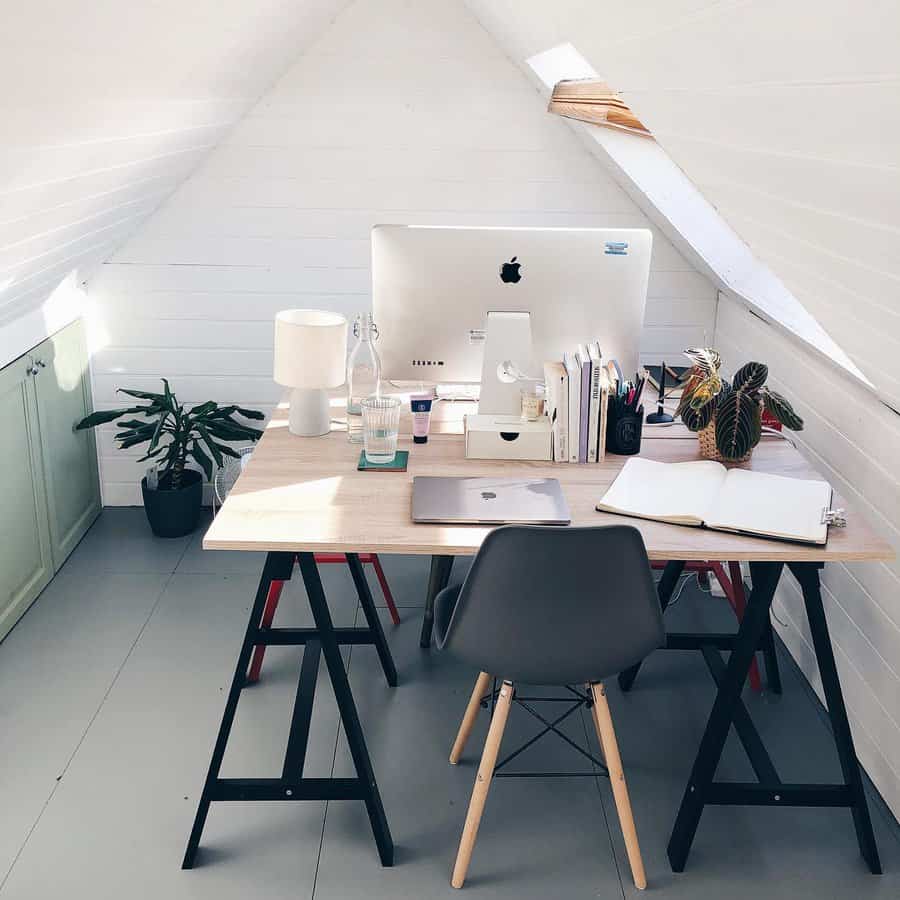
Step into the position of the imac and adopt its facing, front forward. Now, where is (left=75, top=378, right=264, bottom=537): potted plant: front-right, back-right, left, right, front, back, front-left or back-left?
front-left

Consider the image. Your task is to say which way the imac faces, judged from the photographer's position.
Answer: facing away from the viewer

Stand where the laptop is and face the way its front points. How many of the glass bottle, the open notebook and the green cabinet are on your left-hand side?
1

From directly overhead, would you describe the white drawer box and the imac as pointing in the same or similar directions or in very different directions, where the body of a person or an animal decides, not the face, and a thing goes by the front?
very different directions

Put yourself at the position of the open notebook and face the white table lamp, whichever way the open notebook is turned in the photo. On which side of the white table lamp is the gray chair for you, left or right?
left

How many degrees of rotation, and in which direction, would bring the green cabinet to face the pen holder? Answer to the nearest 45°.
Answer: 0° — it already faces it

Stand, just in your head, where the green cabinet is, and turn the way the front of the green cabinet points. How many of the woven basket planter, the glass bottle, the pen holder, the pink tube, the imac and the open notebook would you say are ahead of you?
6

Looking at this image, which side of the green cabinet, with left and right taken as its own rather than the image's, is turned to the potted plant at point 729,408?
front

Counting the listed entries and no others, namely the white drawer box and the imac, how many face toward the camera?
1

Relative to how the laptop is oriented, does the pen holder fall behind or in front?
behind

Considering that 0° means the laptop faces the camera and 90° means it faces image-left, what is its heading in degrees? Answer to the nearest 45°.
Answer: approximately 0°

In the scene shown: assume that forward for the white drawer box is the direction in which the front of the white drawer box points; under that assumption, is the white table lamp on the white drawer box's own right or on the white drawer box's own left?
on the white drawer box's own right
